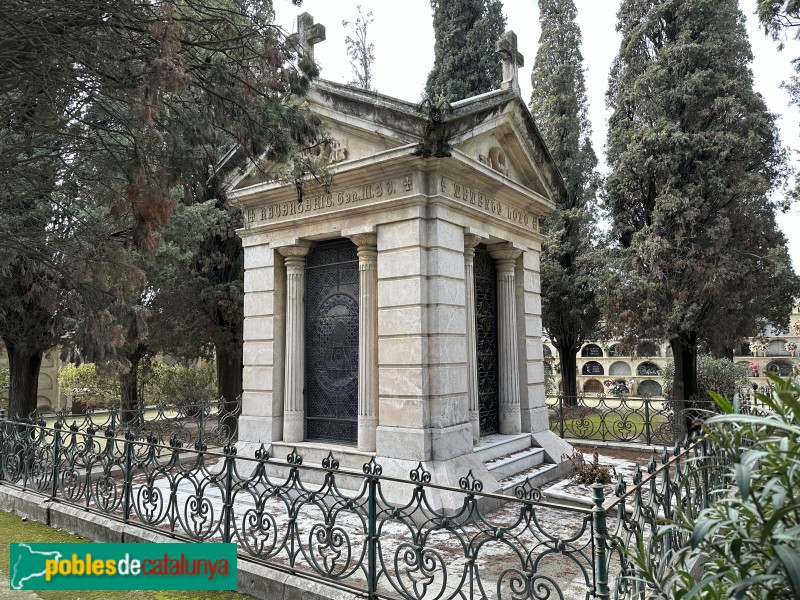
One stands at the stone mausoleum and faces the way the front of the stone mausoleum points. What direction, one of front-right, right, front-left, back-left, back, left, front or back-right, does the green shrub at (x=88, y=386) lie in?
back

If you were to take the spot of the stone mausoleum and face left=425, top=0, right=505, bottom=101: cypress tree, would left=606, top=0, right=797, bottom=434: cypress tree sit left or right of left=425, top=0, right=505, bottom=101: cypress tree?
right

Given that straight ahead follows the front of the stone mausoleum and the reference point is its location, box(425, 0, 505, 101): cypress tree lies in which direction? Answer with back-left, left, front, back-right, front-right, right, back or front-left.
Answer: back-left

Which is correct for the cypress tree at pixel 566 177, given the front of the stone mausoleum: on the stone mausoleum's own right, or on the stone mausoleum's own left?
on the stone mausoleum's own left

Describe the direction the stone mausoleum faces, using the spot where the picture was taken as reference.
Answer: facing the viewer and to the right of the viewer

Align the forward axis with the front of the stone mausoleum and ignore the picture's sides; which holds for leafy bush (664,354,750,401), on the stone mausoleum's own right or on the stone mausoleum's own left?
on the stone mausoleum's own left

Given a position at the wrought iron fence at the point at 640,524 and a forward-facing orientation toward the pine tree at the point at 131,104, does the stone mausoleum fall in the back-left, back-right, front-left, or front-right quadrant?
front-right

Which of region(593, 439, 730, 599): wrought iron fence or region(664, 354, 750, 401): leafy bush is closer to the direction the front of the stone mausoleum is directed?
the wrought iron fence

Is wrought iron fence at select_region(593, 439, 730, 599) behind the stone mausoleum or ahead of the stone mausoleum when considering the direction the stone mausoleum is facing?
ahead

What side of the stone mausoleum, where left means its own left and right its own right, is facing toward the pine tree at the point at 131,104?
right
